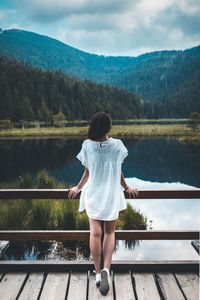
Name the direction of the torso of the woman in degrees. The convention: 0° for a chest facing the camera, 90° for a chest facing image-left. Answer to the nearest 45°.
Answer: approximately 180°

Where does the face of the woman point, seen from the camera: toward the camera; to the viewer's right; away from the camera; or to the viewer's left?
away from the camera
